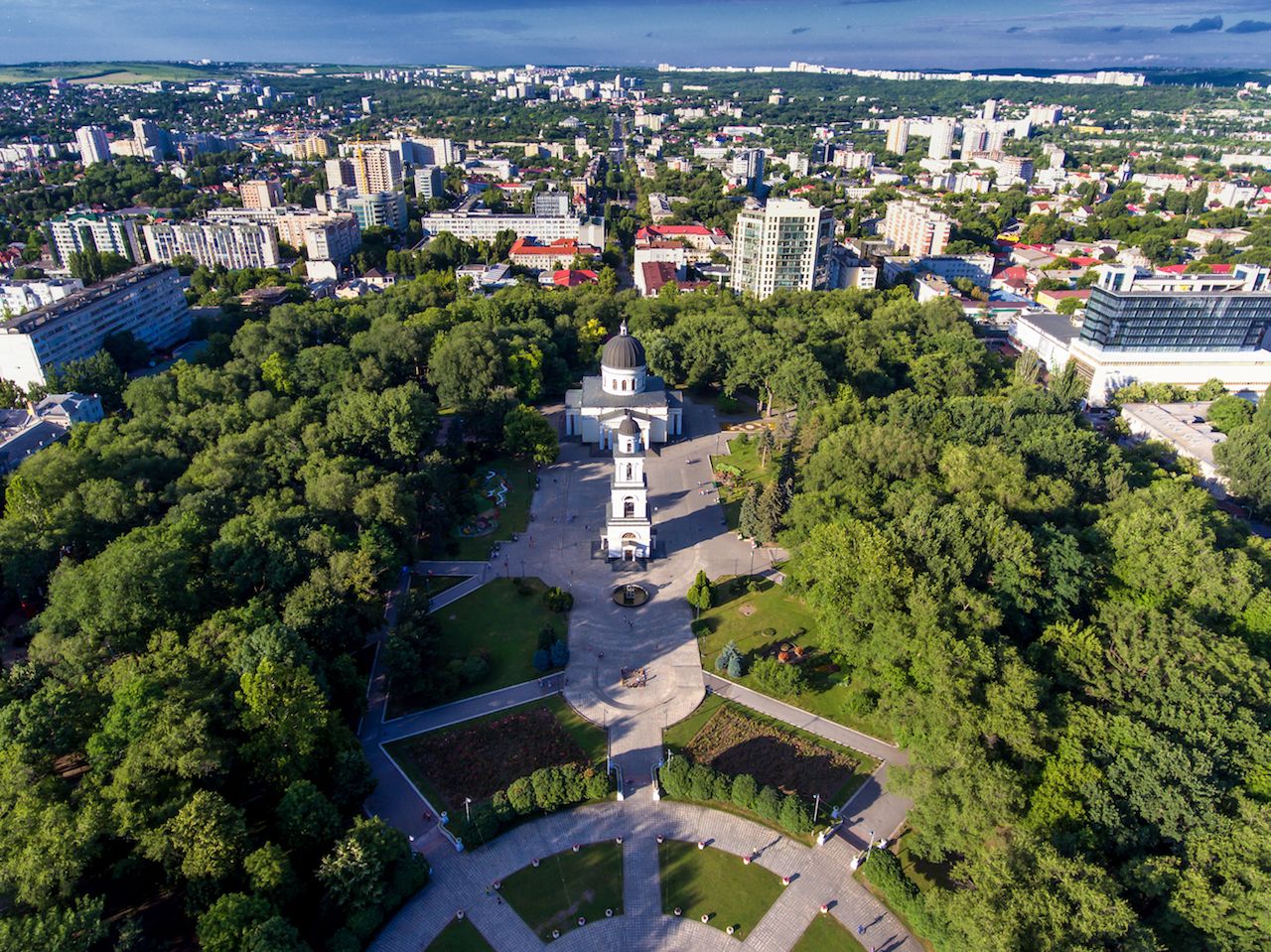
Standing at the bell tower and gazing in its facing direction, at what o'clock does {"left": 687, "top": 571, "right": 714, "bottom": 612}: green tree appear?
The green tree is roughly at 11 o'clock from the bell tower.

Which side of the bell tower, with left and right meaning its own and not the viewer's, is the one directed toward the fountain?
front

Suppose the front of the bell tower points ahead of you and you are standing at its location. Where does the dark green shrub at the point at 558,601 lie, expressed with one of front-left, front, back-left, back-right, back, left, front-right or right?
front-right

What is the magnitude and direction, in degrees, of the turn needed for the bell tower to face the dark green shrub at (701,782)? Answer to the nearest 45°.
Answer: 0° — it already faces it

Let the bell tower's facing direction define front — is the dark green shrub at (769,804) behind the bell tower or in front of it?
in front

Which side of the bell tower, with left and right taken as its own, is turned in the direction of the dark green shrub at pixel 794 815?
front

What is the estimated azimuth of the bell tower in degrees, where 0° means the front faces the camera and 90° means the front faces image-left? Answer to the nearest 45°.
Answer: approximately 0°

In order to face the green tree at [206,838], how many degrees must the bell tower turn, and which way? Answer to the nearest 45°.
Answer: approximately 45° to its right
